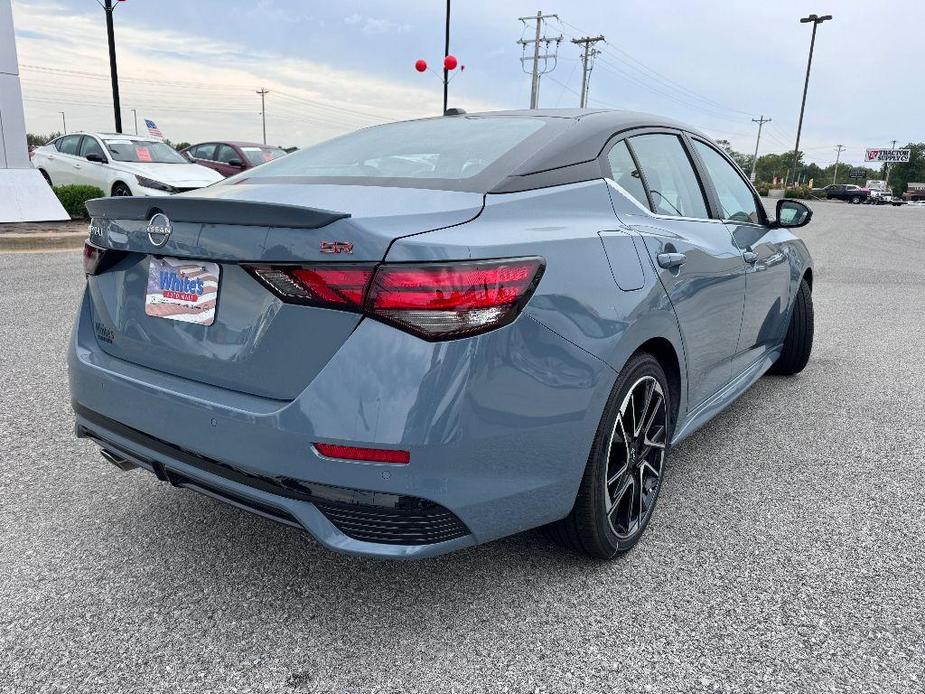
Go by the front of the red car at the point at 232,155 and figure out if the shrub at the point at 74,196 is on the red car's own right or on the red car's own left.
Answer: on the red car's own right

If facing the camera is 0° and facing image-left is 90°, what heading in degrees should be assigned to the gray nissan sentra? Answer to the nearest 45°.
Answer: approximately 225°

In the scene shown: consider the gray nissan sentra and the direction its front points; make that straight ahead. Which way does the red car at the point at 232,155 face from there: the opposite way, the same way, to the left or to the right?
to the right

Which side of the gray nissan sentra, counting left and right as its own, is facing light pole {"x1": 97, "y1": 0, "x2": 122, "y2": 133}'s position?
left

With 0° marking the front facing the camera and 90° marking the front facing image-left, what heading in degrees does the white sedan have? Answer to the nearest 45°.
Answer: approximately 315°

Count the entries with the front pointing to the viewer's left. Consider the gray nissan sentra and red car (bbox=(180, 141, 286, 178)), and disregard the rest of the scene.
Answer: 0

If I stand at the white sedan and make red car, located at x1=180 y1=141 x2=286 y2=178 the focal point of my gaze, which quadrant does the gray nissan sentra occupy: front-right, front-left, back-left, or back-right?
back-right

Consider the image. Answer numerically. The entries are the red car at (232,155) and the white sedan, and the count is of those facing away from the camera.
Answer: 0

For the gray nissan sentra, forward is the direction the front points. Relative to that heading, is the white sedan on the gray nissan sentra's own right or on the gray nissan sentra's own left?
on the gray nissan sentra's own left

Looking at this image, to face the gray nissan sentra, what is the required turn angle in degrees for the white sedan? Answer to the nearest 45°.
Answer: approximately 45° to its right

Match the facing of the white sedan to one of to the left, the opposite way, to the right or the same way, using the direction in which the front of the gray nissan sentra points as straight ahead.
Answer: to the right

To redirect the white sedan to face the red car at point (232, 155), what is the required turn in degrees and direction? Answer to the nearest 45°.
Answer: approximately 90° to its left

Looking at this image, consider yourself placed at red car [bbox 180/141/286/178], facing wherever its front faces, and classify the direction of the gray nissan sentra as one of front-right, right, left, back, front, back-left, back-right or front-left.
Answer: front-right

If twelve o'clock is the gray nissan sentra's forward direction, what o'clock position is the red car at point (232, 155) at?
The red car is roughly at 10 o'clock from the gray nissan sentra.

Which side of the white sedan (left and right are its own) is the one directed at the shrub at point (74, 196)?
right
